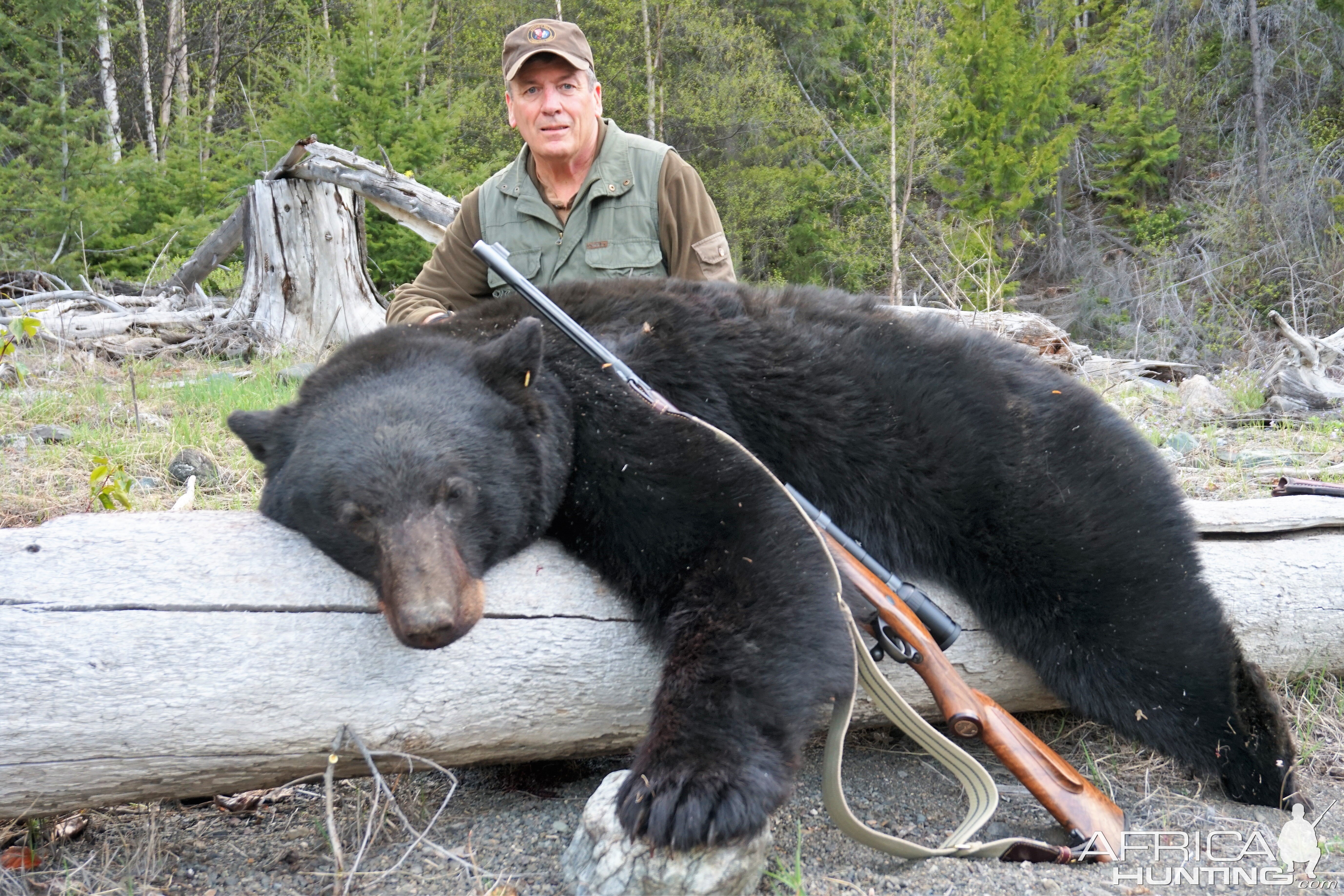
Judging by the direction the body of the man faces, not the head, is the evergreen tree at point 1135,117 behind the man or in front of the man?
behind

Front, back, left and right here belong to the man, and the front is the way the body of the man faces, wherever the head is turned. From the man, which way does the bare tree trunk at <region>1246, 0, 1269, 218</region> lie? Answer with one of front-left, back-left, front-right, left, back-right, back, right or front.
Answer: back-left

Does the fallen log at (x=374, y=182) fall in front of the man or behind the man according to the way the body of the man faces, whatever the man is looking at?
behind

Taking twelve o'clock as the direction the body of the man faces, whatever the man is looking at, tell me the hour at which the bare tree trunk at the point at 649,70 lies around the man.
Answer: The bare tree trunk is roughly at 6 o'clock from the man.

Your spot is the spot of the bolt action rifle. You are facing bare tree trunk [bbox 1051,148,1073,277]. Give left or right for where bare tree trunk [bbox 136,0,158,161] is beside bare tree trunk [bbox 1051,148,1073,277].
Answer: left

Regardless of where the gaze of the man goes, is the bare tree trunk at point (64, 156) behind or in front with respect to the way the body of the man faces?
behind

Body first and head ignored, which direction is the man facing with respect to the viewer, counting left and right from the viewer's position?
facing the viewer

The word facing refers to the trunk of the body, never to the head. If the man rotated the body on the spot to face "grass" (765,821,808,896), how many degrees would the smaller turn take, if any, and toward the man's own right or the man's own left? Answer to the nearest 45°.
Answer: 0° — they already face it

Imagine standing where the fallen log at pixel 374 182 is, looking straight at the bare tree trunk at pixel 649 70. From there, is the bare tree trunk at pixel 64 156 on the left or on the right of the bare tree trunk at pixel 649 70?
left

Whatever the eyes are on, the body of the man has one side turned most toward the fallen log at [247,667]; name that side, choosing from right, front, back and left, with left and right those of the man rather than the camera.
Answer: front
